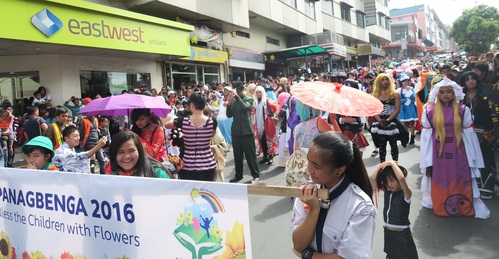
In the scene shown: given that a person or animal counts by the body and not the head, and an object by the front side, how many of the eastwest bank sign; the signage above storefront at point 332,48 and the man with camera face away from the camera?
0

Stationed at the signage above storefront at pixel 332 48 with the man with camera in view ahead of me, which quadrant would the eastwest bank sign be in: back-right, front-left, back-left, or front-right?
front-right

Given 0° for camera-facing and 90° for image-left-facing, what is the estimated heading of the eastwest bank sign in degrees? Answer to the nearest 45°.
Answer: approximately 315°

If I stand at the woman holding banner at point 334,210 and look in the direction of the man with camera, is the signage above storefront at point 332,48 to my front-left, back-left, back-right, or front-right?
front-right

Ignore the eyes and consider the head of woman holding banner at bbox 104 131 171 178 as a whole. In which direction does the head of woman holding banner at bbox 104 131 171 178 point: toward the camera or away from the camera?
toward the camera

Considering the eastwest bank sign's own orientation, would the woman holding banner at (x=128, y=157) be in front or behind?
in front

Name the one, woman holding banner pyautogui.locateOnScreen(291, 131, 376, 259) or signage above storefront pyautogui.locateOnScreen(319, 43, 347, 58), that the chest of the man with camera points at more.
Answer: the woman holding banner

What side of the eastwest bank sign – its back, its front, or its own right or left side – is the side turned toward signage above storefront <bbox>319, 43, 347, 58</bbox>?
left

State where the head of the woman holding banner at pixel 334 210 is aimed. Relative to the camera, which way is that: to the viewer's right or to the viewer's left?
to the viewer's left

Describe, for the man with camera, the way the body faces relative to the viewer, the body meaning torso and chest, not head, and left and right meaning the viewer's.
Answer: facing the viewer and to the left of the viewer

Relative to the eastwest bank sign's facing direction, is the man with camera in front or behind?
in front
